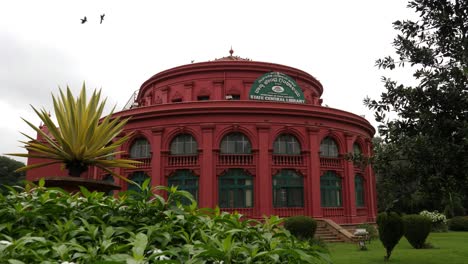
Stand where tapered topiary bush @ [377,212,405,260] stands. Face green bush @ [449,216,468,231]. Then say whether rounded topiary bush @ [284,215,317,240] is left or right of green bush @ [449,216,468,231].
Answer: left

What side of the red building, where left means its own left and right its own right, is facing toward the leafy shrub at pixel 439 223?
left

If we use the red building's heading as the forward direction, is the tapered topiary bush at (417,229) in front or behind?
in front

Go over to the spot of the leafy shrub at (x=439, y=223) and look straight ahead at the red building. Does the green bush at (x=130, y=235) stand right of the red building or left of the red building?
left

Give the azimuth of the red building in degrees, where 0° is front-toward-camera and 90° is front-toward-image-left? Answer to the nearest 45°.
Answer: approximately 315°

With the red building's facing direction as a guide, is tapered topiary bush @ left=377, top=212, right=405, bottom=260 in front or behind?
in front

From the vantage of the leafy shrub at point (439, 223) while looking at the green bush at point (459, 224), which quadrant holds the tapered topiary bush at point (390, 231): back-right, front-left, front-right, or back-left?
back-right

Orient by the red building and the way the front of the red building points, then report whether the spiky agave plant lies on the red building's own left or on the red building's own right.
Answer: on the red building's own right

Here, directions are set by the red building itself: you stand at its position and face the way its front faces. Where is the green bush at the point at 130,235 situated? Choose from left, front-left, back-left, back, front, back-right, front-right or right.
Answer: front-right

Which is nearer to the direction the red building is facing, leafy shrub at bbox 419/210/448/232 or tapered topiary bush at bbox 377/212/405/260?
the tapered topiary bush
